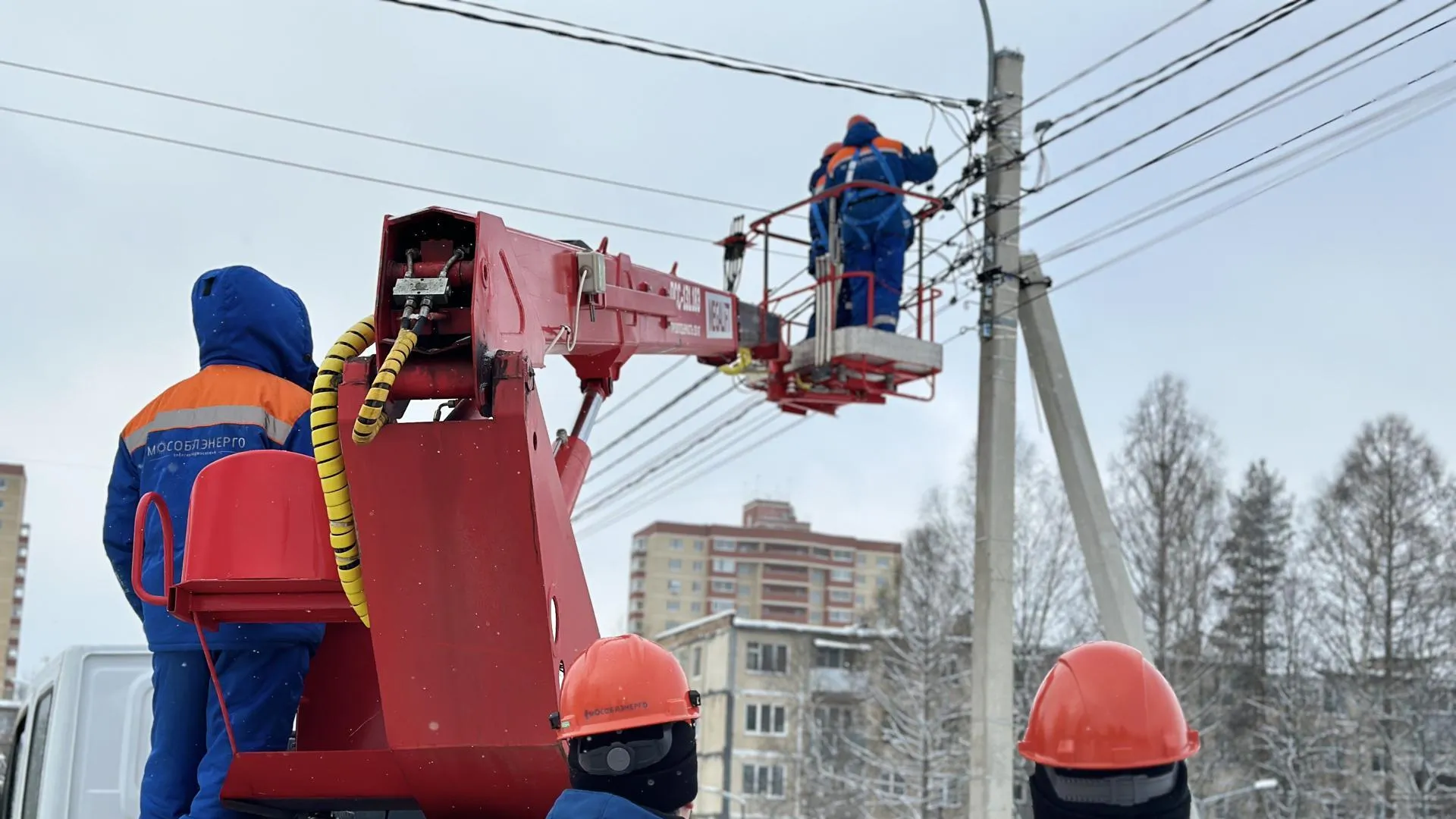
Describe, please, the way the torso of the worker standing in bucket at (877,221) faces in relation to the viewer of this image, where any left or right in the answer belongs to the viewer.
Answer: facing away from the viewer

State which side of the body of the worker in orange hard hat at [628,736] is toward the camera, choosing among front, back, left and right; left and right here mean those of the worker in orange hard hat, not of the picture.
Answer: back

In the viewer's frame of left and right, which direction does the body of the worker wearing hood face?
facing away from the viewer and to the right of the viewer

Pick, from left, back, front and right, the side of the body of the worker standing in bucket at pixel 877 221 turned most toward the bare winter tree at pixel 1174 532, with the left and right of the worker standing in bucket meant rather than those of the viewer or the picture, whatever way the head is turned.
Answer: front

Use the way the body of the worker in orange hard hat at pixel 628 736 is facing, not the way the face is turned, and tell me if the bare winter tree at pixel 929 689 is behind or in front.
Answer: in front

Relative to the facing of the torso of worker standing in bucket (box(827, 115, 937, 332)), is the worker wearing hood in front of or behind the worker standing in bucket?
behind

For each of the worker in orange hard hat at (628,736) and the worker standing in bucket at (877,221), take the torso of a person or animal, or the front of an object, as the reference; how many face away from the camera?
2

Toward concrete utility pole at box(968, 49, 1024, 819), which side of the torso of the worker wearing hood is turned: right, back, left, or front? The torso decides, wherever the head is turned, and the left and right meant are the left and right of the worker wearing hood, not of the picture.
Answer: front

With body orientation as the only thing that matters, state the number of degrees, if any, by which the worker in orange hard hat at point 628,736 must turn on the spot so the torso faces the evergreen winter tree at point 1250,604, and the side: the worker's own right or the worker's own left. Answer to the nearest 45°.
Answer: approximately 45° to the worker's own right

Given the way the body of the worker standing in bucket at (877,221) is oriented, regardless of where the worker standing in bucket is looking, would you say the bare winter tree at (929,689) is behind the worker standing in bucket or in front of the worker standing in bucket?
in front

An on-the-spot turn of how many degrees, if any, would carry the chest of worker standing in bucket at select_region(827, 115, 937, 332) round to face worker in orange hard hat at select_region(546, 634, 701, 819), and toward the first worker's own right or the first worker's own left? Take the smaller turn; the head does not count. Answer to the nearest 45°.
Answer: approximately 180°

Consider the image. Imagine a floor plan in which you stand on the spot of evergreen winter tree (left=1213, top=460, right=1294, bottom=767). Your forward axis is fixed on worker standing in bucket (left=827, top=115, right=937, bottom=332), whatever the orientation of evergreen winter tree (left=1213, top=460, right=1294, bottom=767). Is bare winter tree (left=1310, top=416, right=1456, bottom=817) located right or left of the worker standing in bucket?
left

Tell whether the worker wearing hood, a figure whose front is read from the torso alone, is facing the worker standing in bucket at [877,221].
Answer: yes

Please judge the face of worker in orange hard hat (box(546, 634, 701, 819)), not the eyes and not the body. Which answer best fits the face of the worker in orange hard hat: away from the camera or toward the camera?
away from the camera
